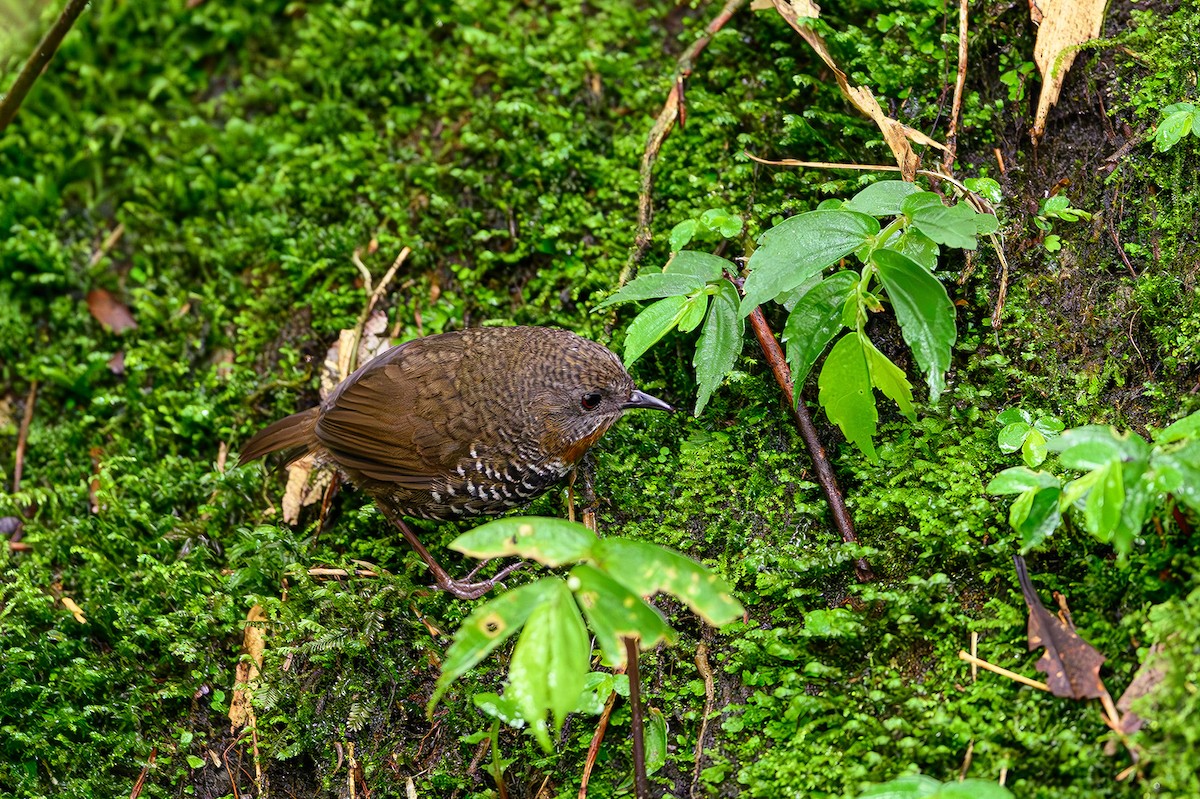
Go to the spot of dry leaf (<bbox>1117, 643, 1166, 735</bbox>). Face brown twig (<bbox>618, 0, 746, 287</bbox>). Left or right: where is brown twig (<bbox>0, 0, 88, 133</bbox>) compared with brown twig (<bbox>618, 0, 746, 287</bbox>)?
left

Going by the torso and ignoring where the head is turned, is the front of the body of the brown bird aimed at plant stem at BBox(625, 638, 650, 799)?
no

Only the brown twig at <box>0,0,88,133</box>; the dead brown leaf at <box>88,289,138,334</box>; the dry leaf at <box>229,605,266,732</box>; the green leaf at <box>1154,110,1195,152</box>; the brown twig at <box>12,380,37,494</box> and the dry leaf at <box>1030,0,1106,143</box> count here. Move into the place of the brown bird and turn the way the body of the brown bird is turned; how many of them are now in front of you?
2

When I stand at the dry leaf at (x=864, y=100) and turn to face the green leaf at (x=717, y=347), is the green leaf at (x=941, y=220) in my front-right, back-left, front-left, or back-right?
front-left

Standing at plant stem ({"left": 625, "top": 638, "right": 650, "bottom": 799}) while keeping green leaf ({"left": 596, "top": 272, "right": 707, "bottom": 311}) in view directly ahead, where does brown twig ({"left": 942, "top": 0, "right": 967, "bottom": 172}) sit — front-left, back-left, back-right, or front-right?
front-right

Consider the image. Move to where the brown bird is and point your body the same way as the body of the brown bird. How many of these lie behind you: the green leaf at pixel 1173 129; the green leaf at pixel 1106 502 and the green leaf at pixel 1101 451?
0

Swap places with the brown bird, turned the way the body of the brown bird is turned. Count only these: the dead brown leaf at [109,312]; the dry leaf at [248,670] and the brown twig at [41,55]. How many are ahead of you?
0

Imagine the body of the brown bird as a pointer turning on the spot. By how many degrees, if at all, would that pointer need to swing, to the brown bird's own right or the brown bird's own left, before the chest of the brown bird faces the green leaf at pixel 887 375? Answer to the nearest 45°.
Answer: approximately 45° to the brown bird's own right

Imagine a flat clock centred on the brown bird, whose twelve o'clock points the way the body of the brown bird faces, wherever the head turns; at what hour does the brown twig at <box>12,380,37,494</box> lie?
The brown twig is roughly at 7 o'clock from the brown bird.

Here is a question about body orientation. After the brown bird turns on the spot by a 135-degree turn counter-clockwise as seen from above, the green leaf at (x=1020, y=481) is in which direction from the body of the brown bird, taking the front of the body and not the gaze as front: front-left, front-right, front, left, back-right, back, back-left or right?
back

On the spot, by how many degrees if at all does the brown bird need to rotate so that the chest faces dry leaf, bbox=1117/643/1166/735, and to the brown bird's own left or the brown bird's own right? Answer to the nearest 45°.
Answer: approximately 45° to the brown bird's own right

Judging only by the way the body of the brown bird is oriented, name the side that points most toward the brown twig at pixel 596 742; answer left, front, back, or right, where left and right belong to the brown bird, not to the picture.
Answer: right

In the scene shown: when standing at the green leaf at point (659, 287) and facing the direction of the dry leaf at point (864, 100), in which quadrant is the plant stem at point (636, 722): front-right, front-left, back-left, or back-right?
back-right

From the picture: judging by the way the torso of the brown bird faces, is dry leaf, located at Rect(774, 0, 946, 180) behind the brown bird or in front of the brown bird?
in front

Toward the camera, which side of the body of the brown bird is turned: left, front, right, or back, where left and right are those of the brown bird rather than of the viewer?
right

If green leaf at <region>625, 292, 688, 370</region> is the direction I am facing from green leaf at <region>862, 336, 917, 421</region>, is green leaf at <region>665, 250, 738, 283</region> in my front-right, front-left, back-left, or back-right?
front-right
